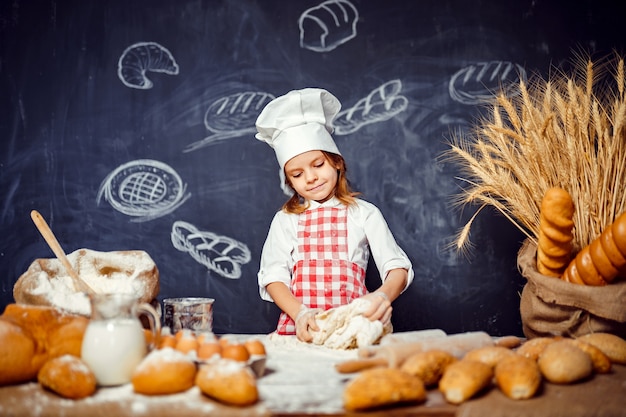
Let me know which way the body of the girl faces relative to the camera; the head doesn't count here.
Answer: toward the camera

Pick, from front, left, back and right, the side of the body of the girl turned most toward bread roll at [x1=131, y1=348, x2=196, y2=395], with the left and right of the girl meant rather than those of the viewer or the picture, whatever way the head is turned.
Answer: front

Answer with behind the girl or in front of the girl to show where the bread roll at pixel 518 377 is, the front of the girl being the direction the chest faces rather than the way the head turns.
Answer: in front

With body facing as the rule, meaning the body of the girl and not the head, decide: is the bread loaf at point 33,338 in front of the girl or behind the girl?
in front

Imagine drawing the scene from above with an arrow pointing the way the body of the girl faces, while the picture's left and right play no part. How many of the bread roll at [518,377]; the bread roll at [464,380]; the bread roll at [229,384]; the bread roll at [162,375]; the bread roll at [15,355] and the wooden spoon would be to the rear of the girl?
0

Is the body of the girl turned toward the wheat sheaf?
no

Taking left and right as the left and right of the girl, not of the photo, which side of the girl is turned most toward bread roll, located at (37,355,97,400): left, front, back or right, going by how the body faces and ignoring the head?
front

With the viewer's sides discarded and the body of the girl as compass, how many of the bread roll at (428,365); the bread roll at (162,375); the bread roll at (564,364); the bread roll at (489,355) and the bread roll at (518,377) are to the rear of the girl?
0

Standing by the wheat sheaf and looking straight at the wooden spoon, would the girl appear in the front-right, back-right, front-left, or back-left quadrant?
front-right

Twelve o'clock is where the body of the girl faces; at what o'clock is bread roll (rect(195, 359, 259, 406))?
The bread roll is roughly at 12 o'clock from the girl.

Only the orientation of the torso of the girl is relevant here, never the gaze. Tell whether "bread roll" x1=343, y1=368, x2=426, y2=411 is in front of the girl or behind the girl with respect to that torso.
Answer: in front

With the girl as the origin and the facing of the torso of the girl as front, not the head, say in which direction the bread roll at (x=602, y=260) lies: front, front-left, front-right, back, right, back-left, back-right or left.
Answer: front-left

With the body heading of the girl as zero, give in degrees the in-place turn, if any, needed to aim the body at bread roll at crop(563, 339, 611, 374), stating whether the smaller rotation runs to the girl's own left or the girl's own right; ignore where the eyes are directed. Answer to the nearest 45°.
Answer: approximately 45° to the girl's own left

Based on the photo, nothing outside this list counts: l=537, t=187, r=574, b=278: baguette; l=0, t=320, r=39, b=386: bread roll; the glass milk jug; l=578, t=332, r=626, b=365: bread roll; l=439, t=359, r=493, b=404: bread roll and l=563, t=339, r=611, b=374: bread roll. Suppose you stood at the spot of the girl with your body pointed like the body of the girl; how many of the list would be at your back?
0
